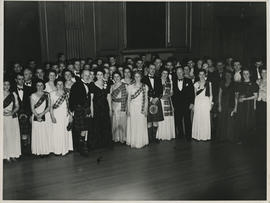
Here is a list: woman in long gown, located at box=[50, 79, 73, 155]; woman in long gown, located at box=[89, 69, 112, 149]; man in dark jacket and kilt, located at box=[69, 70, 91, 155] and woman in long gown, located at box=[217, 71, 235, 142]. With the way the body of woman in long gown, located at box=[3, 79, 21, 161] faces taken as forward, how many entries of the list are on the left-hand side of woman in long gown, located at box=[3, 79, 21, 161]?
4

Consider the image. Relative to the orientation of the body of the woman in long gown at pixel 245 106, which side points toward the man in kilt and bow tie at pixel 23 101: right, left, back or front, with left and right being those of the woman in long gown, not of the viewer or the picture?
right

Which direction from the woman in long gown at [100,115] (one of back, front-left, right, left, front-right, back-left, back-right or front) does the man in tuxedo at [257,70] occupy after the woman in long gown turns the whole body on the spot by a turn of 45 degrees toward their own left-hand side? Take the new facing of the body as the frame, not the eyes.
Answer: front-left

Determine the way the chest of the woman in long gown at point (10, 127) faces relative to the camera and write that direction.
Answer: toward the camera

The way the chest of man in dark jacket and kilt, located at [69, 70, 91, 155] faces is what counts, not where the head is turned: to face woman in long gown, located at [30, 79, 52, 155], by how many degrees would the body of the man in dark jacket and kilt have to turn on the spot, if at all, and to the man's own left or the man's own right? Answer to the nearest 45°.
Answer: approximately 135° to the man's own right

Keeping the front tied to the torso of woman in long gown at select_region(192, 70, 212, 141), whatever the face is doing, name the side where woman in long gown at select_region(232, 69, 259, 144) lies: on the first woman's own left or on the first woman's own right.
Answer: on the first woman's own left

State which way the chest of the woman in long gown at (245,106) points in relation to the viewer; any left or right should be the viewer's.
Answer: facing the viewer

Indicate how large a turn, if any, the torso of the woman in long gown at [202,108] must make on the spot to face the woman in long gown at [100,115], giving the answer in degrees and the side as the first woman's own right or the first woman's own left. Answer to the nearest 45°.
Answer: approximately 45° to the first woman's own right

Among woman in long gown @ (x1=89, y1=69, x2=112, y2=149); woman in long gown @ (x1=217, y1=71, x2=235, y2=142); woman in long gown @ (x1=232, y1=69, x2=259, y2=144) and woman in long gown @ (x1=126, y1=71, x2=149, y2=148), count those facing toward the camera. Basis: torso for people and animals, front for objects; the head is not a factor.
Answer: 4

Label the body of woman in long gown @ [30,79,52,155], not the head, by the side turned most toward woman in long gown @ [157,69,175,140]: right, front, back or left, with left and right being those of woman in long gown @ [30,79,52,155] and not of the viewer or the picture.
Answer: left

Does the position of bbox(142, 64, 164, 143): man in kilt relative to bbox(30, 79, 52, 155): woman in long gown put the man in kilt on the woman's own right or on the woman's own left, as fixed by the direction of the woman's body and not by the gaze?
on the woman's own left

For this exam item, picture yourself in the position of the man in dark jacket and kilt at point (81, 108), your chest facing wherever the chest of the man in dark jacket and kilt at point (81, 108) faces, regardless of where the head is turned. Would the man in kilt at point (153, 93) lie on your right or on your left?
on your left

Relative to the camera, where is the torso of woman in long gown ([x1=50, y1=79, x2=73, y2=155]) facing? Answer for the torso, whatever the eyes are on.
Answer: toward the camera

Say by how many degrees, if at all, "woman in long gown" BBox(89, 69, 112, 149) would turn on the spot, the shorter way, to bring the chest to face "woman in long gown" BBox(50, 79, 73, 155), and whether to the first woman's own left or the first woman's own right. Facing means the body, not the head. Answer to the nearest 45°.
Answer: approximately 45° to the first woman's own right

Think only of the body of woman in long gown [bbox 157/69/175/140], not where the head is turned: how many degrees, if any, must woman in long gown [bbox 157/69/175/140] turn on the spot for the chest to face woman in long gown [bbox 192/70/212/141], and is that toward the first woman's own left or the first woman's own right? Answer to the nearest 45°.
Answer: approximately 135° to the first woman's own left

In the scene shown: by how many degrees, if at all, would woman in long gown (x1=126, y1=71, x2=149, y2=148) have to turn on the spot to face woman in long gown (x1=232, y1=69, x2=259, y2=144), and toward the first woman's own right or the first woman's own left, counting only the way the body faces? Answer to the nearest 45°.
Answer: approximately 90° to the first woman's own left
